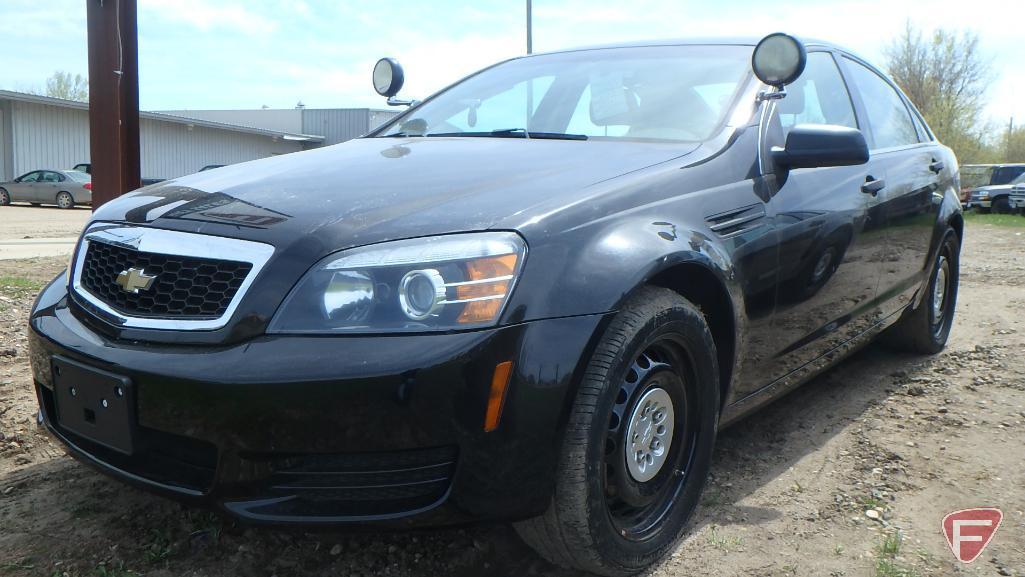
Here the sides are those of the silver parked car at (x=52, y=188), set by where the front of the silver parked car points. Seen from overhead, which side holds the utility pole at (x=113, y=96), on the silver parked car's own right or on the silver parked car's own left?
on the silver parked car's own left

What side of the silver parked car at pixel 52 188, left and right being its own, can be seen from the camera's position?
left

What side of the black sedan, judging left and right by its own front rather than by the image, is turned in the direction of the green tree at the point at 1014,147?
back

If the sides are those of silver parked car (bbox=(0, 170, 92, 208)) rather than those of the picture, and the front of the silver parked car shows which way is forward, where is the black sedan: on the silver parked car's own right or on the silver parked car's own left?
on the silver parked car's own left

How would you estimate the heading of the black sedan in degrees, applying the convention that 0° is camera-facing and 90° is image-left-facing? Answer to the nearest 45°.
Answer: approximately 45°

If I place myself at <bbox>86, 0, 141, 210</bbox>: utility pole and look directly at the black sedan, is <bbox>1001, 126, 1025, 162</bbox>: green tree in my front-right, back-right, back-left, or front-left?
front-left

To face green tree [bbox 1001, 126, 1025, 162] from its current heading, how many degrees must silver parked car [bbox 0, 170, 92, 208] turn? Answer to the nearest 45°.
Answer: approximately 180°

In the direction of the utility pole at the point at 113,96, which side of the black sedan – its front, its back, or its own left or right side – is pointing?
right

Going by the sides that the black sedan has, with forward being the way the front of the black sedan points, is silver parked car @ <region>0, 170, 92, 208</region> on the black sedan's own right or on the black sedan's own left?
on the black sedan's own right
